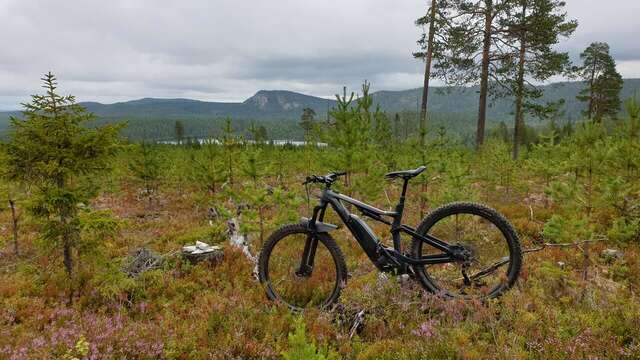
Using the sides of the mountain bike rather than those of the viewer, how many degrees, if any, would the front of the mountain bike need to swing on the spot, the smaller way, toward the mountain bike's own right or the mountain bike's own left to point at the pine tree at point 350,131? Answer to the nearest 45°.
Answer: approximately 90° to the mountain bike's own right

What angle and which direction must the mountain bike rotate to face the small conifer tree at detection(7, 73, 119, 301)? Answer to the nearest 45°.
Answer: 0° — it already faces it

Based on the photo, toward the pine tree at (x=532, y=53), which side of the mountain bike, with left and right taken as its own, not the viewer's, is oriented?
right

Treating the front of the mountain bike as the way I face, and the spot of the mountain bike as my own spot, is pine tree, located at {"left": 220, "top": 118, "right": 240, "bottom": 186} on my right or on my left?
on my right

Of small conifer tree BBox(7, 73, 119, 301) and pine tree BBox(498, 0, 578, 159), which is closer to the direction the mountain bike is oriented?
the small conifer tree

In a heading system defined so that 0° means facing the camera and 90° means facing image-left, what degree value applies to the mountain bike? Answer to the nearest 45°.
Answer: approximately 90°

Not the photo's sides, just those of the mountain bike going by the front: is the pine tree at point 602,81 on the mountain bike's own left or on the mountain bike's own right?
on the mountain bike's own right

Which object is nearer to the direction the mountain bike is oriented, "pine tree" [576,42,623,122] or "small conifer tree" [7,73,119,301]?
the small conifer tree
